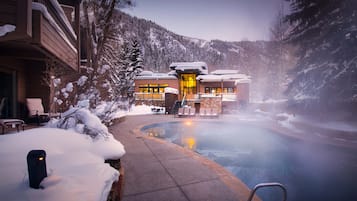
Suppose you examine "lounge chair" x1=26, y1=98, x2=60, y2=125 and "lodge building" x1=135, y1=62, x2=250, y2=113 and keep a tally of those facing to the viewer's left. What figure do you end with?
0

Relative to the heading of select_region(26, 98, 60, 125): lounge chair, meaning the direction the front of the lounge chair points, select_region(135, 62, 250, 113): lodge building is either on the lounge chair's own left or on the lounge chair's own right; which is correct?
on the lounge chair's own left

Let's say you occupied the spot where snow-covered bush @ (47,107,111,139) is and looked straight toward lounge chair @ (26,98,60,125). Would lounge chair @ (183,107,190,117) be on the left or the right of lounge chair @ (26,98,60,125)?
right

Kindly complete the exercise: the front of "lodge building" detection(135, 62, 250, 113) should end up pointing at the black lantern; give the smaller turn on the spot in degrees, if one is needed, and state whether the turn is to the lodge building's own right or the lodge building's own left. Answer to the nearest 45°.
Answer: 0° — it already faces it

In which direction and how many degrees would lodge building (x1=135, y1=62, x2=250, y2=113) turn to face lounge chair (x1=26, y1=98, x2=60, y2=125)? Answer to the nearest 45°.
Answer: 0° — it already faces it

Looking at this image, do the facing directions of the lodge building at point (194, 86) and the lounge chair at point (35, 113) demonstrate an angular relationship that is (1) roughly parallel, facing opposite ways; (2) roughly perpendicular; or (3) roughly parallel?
roughly perpendicular

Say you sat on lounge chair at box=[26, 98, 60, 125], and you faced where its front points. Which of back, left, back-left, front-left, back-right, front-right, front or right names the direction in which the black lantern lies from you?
front-right

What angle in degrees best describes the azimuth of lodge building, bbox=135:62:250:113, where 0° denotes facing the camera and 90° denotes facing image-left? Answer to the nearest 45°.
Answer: approximately 0°

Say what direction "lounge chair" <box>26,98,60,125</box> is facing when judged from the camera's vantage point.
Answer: facing the viewer and to the right of the viewer

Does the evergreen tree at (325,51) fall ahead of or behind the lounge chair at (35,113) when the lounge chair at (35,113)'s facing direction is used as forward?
ahead
